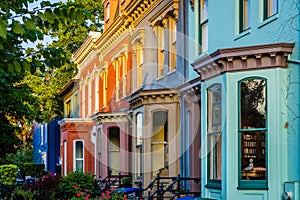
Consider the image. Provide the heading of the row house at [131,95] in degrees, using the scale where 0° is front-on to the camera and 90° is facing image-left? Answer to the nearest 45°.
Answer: approximately 45°

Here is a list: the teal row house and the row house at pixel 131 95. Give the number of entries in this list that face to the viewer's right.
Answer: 0

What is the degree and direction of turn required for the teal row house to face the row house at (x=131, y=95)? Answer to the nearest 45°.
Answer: approximately 135° to its right
